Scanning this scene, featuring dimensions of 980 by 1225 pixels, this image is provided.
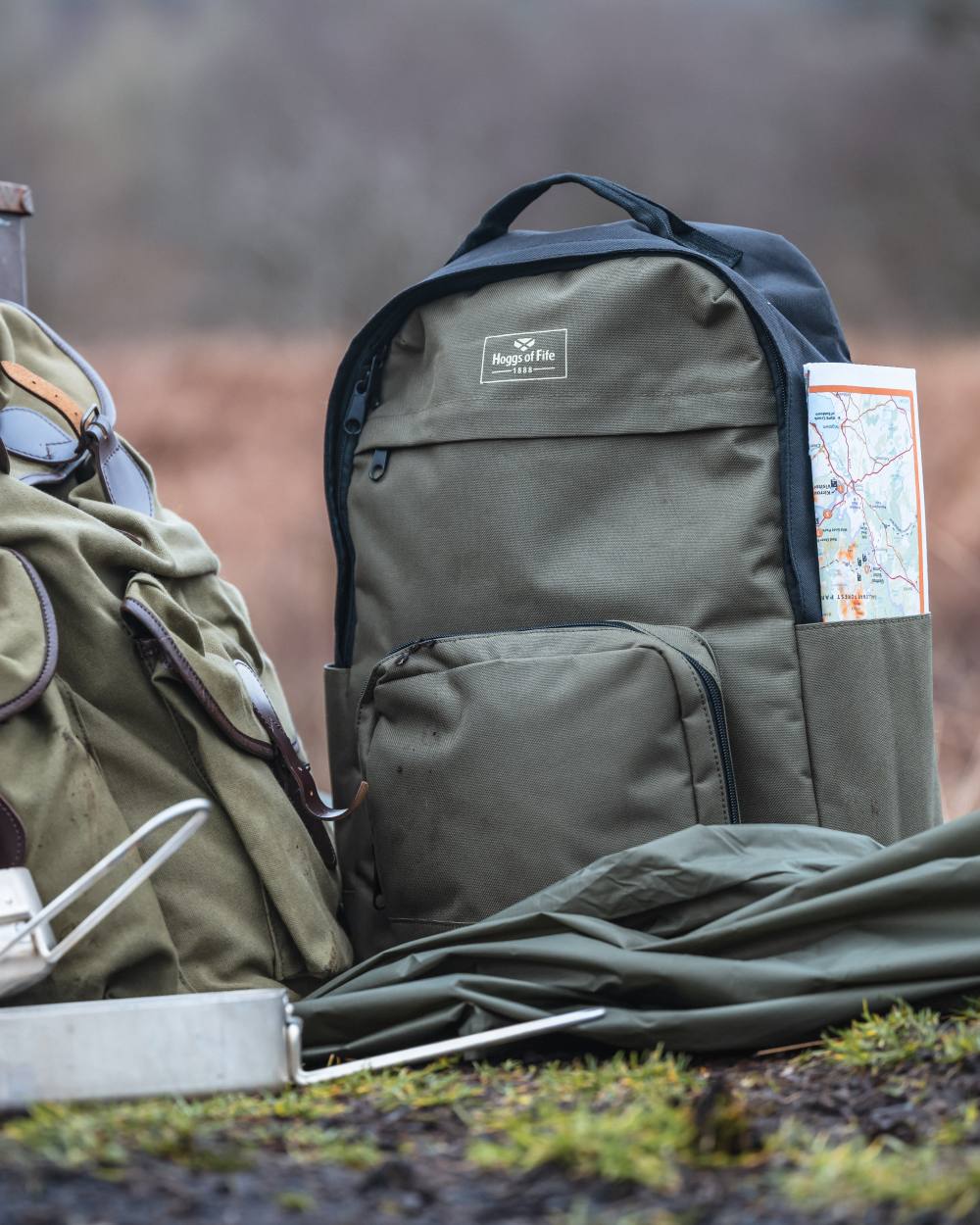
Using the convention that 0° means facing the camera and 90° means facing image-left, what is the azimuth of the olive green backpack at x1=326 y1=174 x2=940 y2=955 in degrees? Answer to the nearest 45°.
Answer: approximately 45°
